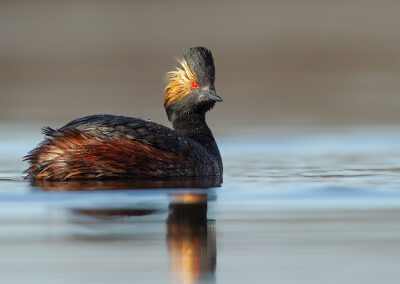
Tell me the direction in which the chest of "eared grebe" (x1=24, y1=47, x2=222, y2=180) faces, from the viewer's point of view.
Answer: to the viewer's right
